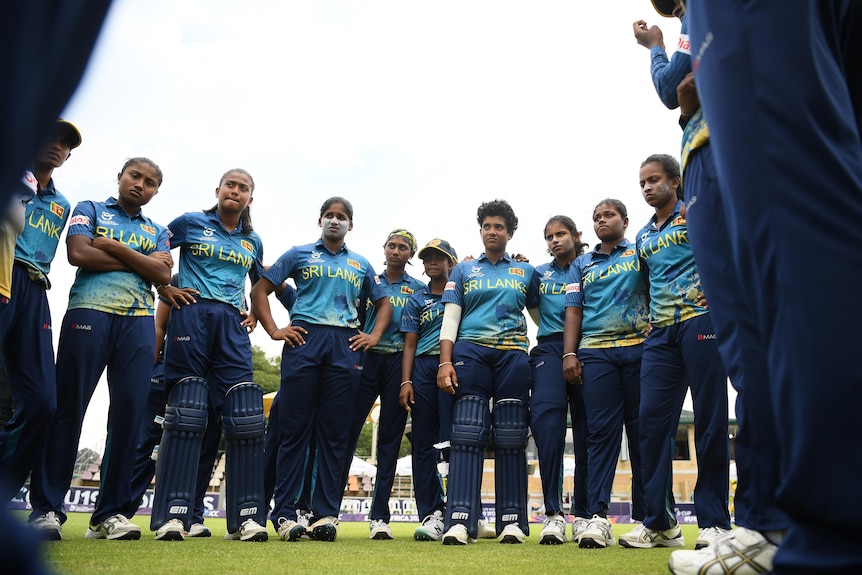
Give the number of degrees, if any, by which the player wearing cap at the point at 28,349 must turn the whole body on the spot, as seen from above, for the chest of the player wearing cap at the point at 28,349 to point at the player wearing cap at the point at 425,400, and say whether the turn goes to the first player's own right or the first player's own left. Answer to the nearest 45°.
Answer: approximately 45° to the first player's own left

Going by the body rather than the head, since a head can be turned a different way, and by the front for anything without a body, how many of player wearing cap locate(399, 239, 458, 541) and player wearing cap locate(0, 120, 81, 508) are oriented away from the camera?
0

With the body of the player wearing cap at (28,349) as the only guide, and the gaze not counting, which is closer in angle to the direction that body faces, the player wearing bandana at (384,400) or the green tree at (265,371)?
the player wearing bandana

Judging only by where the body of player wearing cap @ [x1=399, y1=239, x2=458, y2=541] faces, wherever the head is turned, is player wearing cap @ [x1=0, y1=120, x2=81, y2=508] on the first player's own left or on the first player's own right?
on the first player's own right

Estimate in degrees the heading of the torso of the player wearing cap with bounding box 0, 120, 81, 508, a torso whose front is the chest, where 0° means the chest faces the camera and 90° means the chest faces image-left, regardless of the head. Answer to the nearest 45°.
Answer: approximately 315°

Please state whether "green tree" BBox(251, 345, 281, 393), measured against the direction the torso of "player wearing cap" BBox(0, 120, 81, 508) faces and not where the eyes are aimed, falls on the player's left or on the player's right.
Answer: on the player's left

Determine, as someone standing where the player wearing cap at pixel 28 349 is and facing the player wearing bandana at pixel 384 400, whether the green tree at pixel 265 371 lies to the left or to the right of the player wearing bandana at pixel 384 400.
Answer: left

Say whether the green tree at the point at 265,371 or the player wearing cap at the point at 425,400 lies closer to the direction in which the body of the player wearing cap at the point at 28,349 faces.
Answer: the player wearing cap

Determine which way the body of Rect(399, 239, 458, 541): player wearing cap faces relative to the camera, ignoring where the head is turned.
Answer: toward the camera

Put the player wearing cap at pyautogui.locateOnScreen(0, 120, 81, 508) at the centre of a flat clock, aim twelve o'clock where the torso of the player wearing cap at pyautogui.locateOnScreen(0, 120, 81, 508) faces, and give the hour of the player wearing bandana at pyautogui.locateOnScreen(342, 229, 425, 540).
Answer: the player wearing bandana at pyautogui.locateOnScreen(342, 229, 425, 540) is roughly at 10 o'clock from the player wearing cap at pyautogui.locateOnScreen(0, 120, 81, 508).

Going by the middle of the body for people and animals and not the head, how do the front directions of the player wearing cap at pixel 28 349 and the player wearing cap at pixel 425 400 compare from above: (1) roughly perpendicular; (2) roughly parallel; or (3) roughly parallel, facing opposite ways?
roughly perpendicular
